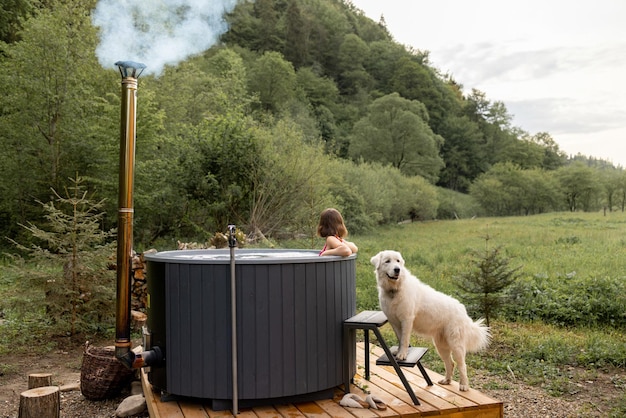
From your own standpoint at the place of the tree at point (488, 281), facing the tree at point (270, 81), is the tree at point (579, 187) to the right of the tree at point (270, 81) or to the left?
right

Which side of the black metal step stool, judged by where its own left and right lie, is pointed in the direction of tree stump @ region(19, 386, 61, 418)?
back

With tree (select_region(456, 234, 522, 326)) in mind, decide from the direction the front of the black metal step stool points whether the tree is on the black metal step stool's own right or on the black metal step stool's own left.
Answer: on the black metal step stool's own left

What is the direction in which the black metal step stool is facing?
to the viewer's right

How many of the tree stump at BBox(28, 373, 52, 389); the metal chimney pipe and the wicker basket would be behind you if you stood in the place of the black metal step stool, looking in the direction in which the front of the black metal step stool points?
3

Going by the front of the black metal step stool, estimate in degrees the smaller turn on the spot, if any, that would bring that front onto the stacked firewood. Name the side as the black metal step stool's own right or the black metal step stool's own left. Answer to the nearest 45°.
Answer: approximately 135° to the black metal step stool's own left

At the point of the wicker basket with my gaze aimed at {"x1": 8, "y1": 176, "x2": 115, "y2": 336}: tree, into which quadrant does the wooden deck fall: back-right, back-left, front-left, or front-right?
back-right

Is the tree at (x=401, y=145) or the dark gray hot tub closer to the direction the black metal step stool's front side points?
the tree

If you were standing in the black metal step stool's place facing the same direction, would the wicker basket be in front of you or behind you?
behind

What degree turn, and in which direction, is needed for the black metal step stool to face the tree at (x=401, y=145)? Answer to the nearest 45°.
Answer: approximately 90° to its left

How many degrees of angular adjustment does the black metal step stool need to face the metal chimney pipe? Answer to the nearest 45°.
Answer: approximately 180°

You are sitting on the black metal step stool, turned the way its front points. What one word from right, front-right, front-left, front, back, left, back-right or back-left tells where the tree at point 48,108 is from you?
back-left
